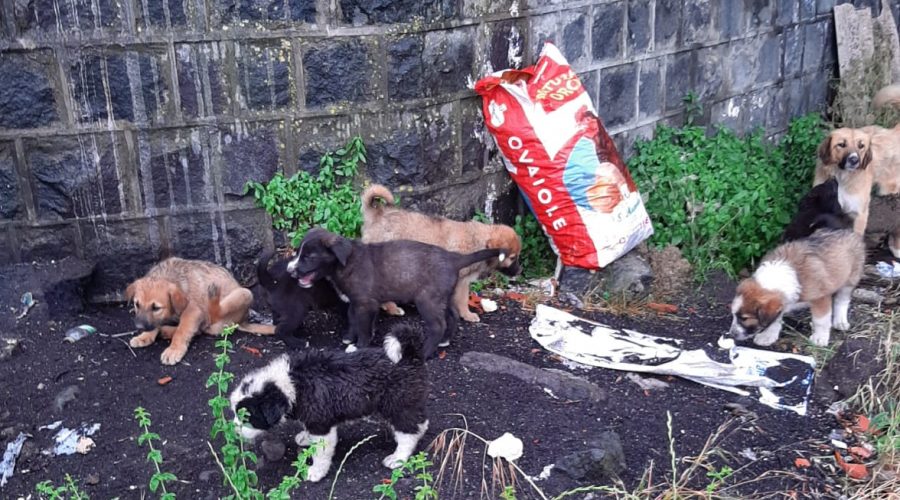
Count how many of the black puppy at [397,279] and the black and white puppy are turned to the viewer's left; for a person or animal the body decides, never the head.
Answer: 2

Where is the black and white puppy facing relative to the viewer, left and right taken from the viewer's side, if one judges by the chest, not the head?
facing to the left of the viewer

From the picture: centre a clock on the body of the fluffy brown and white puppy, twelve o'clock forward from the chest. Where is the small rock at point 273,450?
The small rock is roughly at 12 o'clock from the fluffy brown and white puppy.

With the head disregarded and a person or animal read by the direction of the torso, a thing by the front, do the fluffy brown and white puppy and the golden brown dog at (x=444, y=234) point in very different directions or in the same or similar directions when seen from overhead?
very different directions

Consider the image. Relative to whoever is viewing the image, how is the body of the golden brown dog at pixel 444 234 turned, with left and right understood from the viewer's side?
facing to the right of the viewer

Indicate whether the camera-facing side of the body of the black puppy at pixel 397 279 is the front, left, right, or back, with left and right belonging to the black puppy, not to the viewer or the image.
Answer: left

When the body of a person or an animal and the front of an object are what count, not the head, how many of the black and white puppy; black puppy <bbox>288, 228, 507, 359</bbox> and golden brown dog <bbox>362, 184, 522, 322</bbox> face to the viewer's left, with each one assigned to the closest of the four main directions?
2

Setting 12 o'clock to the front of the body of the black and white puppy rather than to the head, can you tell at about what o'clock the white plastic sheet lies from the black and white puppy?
The white plastic sheet is roughly at 5 o'clock from the black and white puppy.

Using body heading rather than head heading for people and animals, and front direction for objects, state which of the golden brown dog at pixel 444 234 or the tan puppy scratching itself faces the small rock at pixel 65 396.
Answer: the tan puppy scratching itself

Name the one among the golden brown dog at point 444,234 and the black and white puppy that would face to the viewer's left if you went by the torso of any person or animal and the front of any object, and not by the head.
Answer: the black and white puppy
